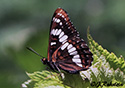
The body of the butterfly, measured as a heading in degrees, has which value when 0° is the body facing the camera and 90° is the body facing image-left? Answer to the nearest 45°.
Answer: approximately 90°
